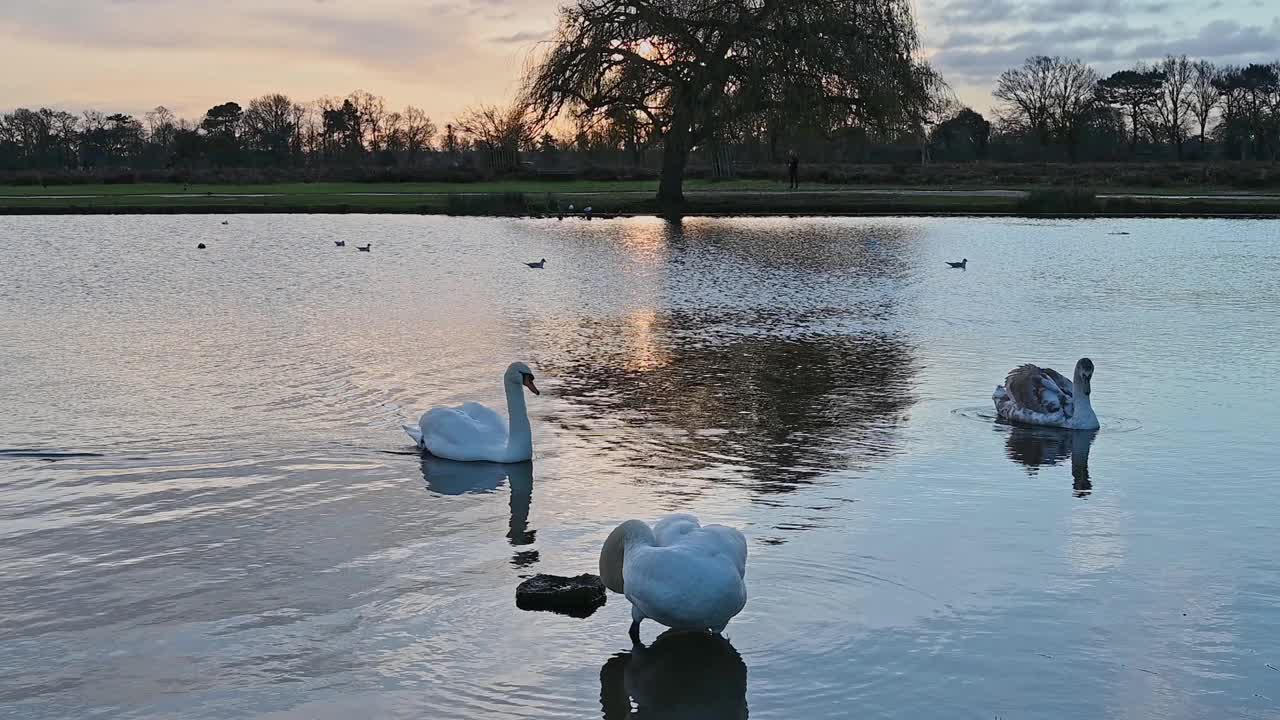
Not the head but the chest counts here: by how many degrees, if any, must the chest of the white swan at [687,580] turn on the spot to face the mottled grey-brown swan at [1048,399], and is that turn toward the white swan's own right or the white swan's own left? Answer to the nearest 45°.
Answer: approximately 135° to the white swan's own right

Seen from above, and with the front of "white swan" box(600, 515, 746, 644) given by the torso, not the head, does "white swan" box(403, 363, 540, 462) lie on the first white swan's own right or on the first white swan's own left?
on the first white swan's own right

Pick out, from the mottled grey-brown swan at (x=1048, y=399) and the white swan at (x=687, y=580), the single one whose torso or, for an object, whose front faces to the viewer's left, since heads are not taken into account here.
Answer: the white swan at (x=687, y=580)

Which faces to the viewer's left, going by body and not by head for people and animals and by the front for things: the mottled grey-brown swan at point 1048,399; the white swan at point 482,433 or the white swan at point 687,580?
the white swan at point 687,580

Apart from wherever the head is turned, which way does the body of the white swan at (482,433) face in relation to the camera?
to the viewer's right

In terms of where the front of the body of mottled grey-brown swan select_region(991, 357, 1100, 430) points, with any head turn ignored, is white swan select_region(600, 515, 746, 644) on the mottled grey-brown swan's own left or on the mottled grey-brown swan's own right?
on the mottled grey-brown swan's own right

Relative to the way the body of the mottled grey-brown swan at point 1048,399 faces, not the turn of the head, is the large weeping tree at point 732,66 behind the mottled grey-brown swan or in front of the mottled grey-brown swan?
behind

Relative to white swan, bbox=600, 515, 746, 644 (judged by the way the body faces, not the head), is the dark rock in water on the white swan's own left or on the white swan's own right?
on the white swan's own right

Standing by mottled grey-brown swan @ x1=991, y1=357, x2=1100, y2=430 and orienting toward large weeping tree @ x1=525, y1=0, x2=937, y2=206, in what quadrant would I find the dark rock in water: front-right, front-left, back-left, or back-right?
back-left

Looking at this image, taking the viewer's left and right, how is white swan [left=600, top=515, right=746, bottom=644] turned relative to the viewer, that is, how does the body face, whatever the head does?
facing to the left of the viewer

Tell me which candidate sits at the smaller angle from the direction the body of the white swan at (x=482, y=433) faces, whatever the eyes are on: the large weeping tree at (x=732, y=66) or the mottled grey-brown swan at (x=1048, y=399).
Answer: the mottled grey-brown swan

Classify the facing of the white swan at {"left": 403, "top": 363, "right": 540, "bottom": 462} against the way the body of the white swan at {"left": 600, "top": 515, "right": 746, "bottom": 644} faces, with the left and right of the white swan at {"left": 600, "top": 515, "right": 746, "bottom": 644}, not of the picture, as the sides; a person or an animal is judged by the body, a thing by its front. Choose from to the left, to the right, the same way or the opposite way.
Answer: the opposite way

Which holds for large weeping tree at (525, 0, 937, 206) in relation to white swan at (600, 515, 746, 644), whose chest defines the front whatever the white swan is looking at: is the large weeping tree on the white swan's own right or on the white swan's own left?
on the white swan's own right
